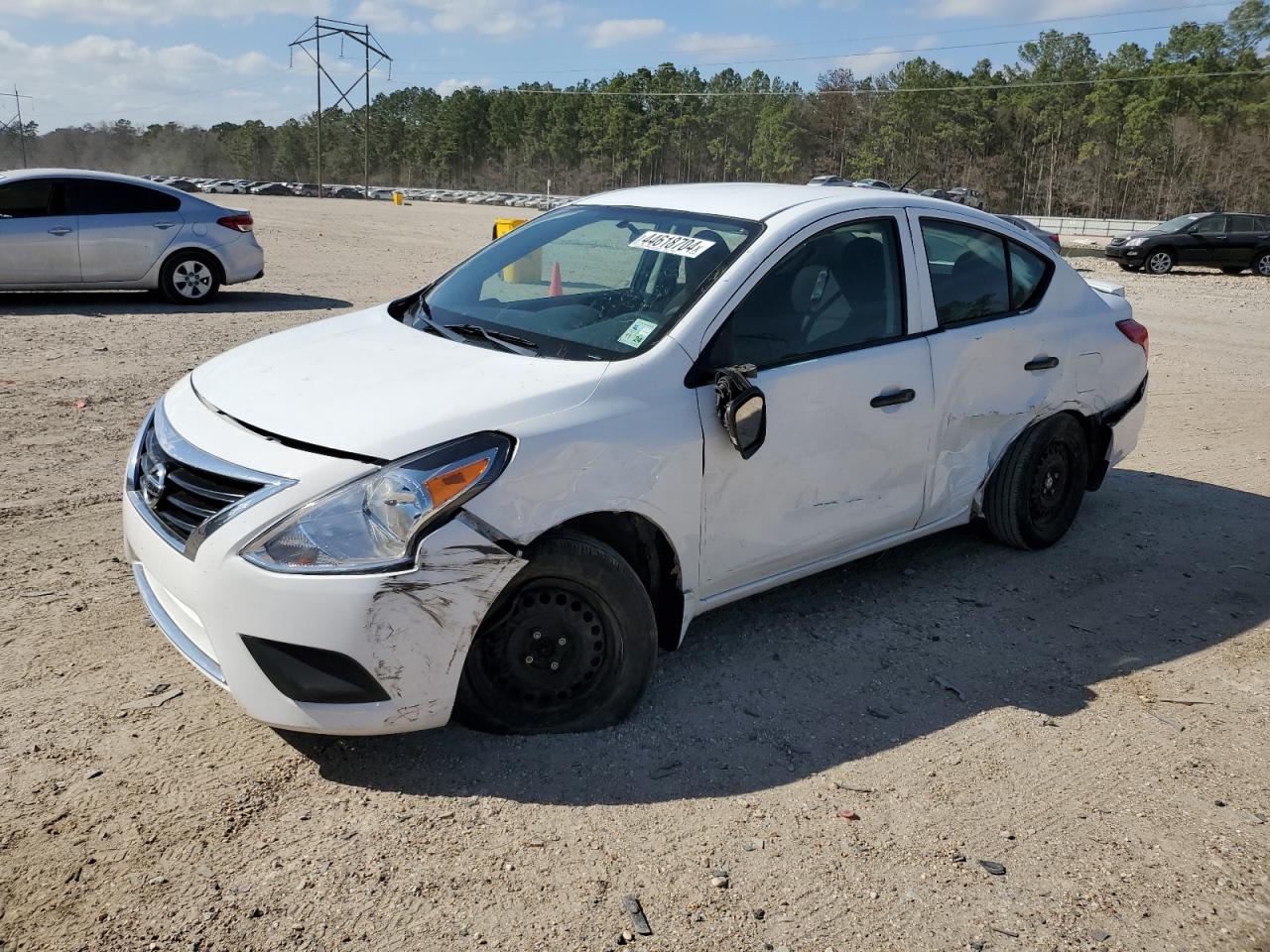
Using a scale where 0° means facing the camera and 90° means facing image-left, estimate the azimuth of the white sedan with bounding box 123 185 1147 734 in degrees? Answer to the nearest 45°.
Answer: approximately 45°

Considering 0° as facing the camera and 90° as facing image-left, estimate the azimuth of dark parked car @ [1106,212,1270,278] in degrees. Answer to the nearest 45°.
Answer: approximately 90°

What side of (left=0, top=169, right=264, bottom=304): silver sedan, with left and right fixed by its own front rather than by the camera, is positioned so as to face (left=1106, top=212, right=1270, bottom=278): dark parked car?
back

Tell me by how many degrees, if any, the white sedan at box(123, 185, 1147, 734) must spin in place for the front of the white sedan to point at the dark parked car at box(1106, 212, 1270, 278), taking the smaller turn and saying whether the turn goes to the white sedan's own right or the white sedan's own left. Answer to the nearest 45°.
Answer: approximately 180°

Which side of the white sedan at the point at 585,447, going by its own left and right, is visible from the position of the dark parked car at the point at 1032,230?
back

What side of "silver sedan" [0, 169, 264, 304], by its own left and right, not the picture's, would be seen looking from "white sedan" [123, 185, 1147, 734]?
left

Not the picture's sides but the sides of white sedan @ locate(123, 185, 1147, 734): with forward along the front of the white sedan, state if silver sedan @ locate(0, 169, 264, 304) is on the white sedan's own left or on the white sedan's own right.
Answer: on the white sedan's own right

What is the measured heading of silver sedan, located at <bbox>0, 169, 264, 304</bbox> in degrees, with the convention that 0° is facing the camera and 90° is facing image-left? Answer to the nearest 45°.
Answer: approximately 90°

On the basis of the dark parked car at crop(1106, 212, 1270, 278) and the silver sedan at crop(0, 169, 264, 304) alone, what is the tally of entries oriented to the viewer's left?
2
